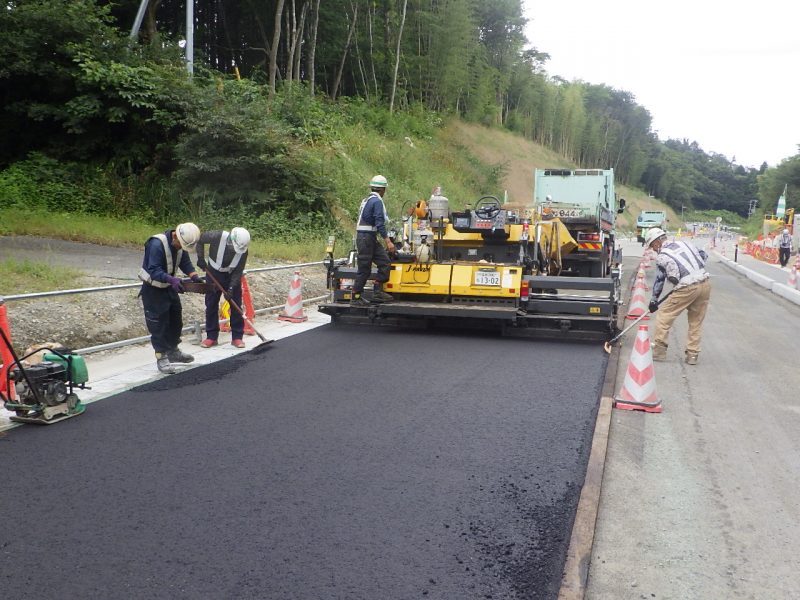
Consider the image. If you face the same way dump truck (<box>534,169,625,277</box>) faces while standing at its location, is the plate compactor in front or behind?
behind

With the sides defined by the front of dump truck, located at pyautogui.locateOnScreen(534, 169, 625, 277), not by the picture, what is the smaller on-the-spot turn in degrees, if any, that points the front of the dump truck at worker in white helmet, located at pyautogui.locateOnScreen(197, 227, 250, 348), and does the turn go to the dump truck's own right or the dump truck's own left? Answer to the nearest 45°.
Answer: approximately 135° to the dump truck's own left

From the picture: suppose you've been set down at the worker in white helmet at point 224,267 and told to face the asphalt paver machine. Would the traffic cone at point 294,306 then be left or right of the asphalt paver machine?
left

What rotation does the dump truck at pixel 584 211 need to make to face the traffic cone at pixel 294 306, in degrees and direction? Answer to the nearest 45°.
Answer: approximately 135° to its left

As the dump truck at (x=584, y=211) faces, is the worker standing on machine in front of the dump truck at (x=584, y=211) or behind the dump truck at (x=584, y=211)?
behind

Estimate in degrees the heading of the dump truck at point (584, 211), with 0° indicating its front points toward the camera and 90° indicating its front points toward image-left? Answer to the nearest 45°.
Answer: approximately 180°

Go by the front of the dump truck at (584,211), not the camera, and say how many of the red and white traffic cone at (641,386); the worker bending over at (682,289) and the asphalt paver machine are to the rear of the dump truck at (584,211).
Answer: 3

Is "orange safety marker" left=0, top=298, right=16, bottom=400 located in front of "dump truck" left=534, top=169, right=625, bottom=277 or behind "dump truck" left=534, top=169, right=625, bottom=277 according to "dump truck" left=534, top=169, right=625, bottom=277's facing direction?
behind

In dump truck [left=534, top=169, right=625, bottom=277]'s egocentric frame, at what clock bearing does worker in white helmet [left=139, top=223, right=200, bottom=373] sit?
The worker in white helmet is roughly at 7 o'clock from the dump truck.

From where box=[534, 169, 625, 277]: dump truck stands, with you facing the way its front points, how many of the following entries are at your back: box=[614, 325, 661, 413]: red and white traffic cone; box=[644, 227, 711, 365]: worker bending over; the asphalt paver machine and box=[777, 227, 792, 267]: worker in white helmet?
3

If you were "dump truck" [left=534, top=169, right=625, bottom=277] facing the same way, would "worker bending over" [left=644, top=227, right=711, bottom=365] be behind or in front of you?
behind

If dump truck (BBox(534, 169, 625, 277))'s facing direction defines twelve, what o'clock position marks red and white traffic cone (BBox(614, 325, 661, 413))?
The red and white traffic cone is roughly at 6 o'clock from the dump truck.

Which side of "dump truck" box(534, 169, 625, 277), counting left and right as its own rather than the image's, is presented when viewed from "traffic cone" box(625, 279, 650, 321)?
back
